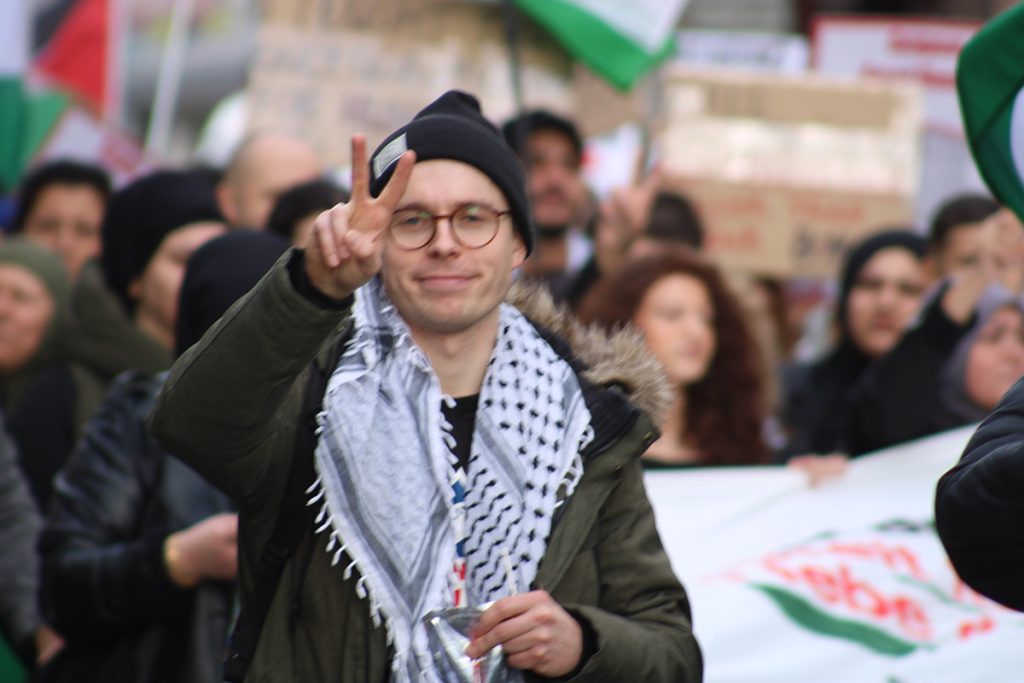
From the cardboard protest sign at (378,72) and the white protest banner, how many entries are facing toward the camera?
2

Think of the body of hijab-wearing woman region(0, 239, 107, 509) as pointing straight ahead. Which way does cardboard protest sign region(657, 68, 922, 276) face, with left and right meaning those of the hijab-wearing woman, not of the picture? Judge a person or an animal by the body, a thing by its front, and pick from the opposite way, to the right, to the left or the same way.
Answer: the same way

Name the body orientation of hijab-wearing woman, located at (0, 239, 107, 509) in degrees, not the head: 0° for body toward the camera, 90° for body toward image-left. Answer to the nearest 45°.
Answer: approximately 45°

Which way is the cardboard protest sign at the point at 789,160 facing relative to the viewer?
toward the camera

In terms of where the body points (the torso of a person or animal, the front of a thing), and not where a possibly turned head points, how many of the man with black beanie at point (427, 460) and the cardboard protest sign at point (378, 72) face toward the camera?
2

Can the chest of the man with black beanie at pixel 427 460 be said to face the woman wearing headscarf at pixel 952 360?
no

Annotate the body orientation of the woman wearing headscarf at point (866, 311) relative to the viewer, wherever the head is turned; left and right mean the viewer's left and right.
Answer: facing the viewer and to the right of the viewer

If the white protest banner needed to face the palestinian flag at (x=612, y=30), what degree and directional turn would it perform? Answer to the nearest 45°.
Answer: approximately 180°

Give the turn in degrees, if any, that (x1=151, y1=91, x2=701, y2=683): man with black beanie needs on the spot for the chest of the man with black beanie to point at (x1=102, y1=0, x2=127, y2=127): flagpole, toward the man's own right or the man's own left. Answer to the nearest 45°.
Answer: approximately 180°

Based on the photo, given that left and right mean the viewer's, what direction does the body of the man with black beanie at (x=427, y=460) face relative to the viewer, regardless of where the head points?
facing the viewer

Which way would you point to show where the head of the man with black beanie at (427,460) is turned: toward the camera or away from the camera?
toward the camera

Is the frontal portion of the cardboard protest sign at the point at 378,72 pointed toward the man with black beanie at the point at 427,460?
yes

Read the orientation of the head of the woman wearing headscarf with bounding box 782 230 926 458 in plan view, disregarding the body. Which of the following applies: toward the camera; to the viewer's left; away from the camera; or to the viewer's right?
toward the camera
